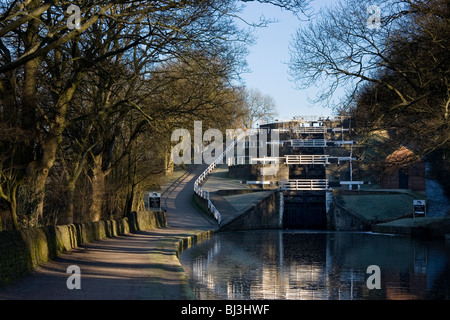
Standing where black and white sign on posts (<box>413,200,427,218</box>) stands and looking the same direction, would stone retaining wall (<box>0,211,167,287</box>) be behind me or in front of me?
in front

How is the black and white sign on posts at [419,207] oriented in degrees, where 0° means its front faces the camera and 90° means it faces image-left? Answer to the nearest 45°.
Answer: approximately 0°
